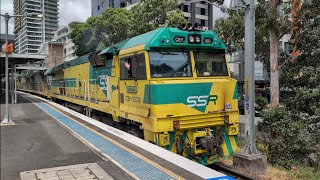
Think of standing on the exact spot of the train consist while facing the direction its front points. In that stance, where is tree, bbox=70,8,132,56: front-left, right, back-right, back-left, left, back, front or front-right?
back-left

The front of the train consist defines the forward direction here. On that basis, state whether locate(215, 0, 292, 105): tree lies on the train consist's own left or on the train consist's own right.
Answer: on the train consist's own left

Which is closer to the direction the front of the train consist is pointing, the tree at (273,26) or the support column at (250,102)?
the support column

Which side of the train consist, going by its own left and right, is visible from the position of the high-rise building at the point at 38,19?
back

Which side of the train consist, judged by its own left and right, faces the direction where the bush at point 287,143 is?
front

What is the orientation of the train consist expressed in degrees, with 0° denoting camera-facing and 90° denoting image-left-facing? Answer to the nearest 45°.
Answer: approximately 315°

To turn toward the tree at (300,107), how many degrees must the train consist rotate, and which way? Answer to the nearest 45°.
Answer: approximately 90° to its left

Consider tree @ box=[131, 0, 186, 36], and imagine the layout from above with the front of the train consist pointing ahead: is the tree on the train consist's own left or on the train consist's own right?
on the train consist's own left
